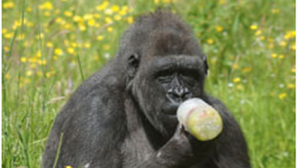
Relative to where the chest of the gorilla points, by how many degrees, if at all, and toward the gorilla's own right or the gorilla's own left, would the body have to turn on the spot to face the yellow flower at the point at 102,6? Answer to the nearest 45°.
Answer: approximately 135° to the gorilla's own left

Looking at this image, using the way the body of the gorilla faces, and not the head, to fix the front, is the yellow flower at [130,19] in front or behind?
behind

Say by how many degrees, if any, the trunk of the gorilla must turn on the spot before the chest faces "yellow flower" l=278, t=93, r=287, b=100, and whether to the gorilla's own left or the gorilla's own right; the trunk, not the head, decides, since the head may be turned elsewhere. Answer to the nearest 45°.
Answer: approximately 90° to the gorilla's own left

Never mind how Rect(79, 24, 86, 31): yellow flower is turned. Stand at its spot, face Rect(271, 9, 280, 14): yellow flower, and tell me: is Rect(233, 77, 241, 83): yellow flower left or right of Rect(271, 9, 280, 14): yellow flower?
right

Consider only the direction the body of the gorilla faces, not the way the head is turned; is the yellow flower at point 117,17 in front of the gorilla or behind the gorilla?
behind

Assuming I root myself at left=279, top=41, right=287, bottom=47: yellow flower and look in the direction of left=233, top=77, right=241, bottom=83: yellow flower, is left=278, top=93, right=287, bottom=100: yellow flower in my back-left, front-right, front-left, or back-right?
front-left

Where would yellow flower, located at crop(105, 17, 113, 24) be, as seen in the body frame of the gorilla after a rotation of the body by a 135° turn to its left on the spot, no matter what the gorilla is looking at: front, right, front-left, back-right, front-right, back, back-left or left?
front

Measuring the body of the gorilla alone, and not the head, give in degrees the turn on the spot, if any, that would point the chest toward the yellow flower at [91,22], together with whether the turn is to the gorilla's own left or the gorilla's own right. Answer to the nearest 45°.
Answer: approximately 135° to the gorilla's own left

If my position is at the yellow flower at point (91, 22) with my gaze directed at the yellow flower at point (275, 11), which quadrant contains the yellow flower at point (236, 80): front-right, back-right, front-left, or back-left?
front-right

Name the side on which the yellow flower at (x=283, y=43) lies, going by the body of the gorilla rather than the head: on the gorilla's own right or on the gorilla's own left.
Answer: on the gorilla's own left

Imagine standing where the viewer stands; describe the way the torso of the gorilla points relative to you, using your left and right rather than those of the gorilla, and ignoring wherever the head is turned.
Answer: facing the viewer and to the right of the viewer
